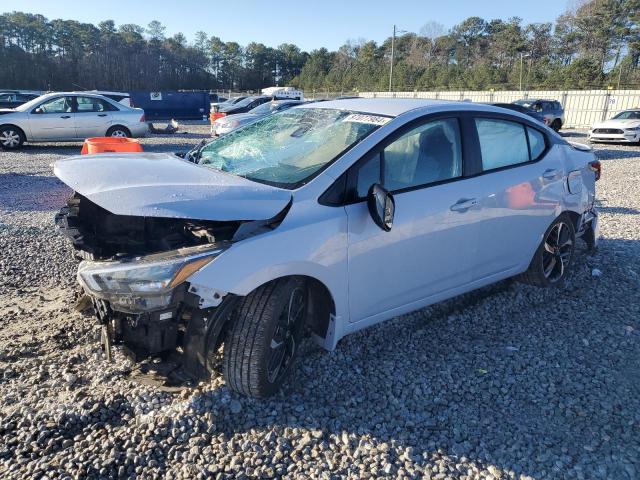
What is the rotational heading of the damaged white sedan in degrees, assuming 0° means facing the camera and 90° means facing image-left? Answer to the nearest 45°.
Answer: approximately 45°

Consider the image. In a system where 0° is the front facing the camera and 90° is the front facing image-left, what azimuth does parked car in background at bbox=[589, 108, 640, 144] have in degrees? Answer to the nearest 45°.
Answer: approximately 45°

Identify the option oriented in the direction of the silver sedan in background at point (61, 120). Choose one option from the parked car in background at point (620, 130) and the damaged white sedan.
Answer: the parked car in background

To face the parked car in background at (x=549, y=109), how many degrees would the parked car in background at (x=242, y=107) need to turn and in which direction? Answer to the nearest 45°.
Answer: approximately 135° to its left

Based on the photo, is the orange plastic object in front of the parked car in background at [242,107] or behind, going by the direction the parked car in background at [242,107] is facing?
in front

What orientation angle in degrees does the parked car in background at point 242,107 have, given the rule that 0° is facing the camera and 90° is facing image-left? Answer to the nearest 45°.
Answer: approximately 45°

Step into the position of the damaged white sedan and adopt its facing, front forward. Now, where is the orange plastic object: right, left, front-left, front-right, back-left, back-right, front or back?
right

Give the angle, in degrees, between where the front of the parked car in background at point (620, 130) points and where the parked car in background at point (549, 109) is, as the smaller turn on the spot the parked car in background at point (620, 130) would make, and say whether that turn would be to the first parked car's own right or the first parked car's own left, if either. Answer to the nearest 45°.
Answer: approximately 90° to the first parked car's own right

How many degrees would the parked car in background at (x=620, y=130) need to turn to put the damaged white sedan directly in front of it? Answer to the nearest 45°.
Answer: approximately 45° to its left
